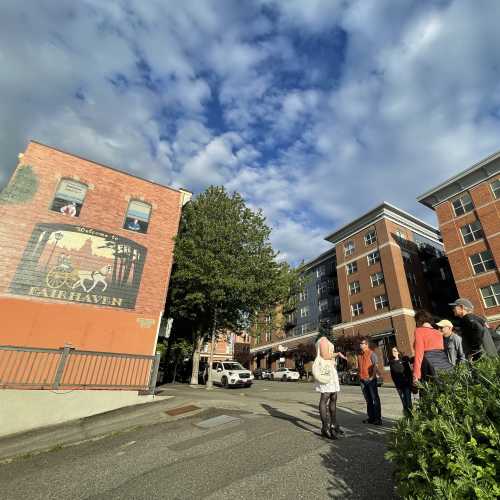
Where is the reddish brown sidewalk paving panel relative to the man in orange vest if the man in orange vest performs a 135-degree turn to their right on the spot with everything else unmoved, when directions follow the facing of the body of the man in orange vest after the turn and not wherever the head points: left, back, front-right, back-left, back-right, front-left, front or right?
left

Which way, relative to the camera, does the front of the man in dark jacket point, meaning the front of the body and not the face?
to the viewer's left

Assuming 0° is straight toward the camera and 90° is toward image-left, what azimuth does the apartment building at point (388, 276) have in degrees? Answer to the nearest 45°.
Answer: approximately 45°

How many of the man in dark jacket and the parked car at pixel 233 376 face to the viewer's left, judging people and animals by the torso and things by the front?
1

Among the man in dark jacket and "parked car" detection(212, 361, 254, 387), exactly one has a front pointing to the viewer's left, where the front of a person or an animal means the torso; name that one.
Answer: the man in dark jacket

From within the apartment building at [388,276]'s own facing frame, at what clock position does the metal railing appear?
The metal railing is roughly at 11 o'clock from the apartment building.

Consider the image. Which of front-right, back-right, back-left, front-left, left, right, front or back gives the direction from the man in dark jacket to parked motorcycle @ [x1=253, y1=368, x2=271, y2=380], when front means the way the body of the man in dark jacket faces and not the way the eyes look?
front-right

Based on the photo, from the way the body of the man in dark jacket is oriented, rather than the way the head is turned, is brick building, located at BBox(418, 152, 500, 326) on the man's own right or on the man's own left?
on the man's own right

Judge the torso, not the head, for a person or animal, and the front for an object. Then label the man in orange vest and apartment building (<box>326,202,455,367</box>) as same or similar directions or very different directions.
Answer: same or similar directions

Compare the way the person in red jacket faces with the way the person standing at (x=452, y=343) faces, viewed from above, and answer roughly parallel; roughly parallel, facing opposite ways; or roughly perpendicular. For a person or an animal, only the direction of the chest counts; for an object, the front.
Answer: roughly perpendicular

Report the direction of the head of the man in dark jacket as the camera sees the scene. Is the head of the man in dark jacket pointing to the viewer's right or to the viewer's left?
to the viewer's left

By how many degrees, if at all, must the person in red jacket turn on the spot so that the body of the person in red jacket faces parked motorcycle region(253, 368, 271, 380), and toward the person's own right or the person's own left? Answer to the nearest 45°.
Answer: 0° — they already face it

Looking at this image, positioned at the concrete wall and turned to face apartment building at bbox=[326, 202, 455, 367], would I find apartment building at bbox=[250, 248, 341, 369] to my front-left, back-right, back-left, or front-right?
front-left

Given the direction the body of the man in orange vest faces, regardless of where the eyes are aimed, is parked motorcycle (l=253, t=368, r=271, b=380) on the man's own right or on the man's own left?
on the man's own right

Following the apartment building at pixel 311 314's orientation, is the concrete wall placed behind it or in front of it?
in front
